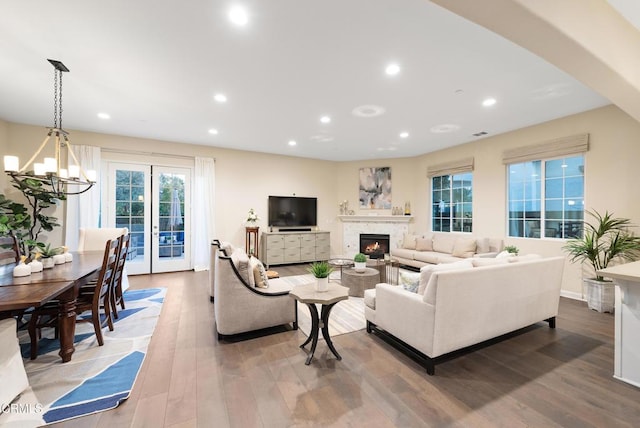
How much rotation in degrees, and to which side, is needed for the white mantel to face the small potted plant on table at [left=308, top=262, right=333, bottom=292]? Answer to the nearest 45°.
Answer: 0° — it already faces it

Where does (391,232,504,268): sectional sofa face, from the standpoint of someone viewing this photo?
facing the viewer and to the left of the viewer

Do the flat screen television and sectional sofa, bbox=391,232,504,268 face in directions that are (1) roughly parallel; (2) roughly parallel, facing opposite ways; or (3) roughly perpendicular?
roughly perpendicular

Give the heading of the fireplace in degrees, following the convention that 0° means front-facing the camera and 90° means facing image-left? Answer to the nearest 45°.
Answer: approximately 0°

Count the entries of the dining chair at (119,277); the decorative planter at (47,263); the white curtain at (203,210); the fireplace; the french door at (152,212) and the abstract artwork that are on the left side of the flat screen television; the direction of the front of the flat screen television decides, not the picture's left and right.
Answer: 2

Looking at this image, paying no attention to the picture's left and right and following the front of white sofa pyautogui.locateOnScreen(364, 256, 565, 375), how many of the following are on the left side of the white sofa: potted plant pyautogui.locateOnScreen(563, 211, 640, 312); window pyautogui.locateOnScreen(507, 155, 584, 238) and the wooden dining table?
1

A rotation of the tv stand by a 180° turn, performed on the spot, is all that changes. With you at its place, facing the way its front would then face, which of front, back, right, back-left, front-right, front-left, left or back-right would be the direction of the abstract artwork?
right

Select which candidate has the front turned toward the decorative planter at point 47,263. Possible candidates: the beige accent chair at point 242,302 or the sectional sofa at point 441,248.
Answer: the sectional sofa

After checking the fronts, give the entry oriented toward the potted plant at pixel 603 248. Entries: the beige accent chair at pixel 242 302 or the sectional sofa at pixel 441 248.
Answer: the beige accent chair

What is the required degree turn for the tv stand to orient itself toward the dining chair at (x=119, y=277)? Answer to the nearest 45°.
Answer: approximately 45° to its right

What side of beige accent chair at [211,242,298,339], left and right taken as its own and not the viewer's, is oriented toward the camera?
right

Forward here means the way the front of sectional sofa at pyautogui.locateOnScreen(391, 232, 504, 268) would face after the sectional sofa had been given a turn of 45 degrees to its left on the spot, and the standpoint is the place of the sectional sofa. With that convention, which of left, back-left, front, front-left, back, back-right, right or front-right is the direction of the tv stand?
right
